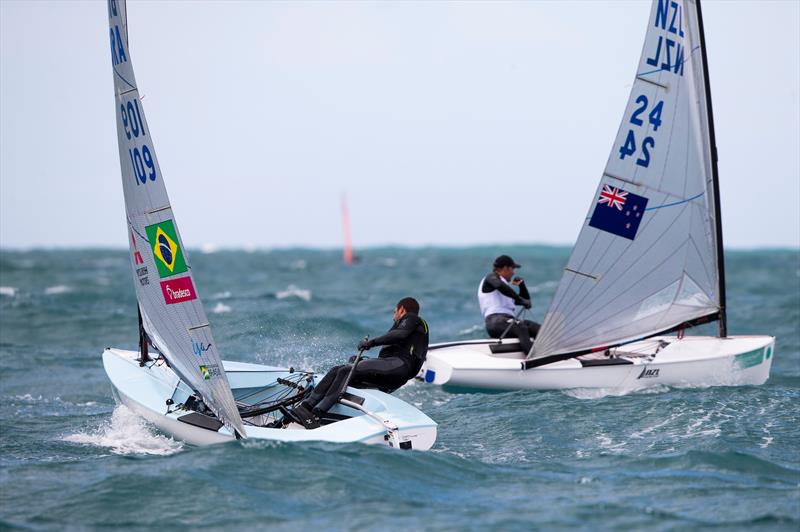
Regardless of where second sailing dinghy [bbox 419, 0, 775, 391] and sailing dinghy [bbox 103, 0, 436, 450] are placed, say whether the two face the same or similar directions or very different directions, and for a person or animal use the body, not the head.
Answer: very different directions

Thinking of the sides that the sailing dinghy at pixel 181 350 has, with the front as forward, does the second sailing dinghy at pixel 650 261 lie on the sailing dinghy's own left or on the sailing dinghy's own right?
on the sailing dinghy's own right

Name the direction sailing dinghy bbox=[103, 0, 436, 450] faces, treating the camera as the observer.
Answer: facing away from the viewer and to the left of the viewer

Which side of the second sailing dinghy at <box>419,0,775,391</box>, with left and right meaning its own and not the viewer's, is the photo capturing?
right

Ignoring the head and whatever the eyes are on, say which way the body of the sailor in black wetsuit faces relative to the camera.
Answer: to the viewer's left

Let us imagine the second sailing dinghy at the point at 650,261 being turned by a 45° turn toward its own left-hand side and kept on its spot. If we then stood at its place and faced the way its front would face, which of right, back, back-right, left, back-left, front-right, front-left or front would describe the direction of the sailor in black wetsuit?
back
